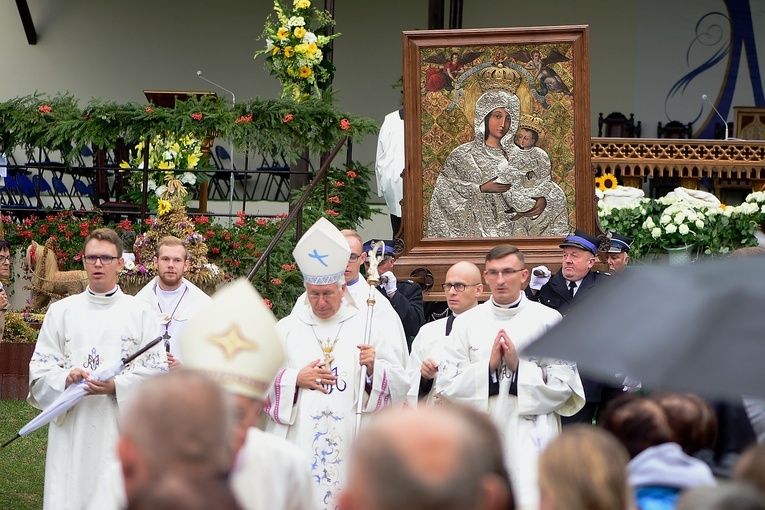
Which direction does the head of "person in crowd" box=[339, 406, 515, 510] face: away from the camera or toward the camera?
away from the camera

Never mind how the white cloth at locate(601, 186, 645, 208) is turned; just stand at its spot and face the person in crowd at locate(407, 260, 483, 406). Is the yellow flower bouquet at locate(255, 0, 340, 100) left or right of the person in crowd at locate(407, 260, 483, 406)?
right

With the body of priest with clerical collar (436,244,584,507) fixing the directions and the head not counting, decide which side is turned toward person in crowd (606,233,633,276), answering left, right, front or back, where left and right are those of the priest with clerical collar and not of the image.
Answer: back

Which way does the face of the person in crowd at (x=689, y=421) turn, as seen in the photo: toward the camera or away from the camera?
away from the camera

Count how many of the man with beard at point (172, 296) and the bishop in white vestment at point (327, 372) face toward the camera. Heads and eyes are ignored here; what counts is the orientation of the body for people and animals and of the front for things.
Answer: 2

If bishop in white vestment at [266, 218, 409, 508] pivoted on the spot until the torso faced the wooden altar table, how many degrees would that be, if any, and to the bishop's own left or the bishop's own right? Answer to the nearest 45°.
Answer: approximately 135° to the bishop's own left

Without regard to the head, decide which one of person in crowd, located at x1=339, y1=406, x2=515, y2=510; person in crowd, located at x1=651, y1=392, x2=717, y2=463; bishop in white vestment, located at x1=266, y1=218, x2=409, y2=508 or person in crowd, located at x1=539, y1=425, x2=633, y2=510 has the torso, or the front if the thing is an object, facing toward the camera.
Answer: the bishop in white vestment

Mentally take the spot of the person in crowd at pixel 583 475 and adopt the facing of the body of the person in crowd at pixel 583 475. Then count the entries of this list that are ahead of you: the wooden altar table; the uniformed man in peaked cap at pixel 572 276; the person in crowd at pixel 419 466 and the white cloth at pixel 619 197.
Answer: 3

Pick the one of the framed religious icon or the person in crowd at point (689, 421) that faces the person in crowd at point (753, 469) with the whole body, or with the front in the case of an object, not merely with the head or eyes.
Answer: the framed religious icon

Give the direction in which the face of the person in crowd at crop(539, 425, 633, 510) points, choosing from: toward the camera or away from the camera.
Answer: away from the camera

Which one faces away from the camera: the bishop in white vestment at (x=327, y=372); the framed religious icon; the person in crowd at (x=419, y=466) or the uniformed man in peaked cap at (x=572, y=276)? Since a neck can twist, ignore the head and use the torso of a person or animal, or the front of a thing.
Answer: the person in crowd

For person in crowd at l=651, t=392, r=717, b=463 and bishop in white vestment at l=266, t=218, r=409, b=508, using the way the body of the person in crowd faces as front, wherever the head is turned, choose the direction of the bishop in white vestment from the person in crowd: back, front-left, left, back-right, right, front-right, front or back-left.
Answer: front-left

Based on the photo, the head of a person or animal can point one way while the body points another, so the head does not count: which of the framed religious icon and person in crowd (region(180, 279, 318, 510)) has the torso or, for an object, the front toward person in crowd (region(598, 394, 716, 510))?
the framed religious icon
